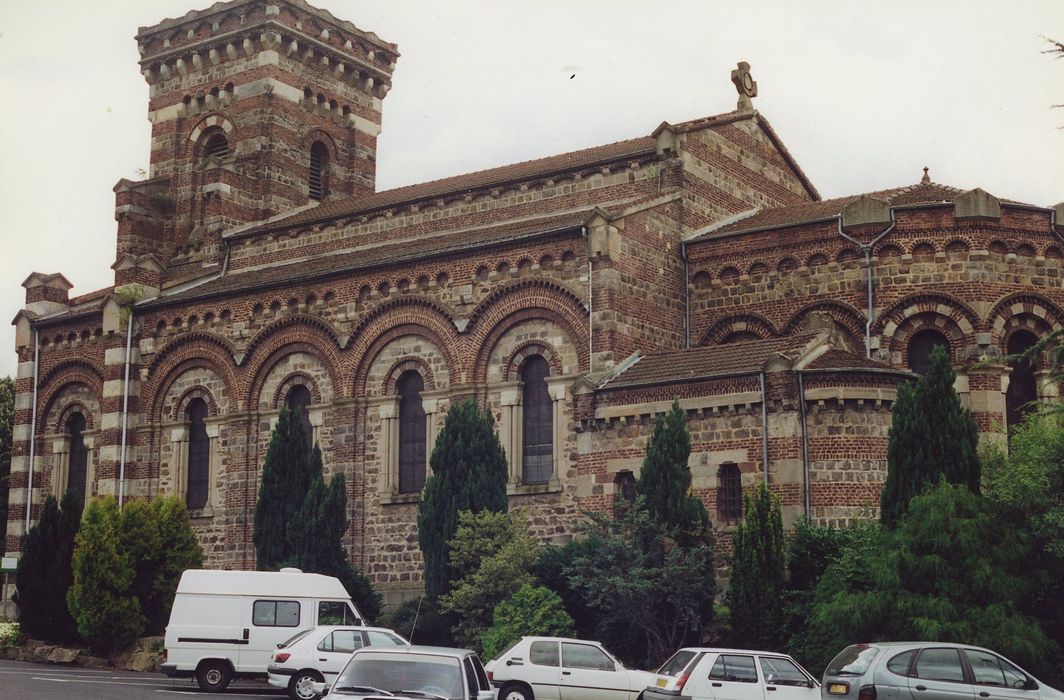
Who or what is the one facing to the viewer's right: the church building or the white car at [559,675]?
the white car

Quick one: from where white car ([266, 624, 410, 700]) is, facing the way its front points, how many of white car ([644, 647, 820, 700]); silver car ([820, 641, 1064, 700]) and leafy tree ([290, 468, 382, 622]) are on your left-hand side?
1

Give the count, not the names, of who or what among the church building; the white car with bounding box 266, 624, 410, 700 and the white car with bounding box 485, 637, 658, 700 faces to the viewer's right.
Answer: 2

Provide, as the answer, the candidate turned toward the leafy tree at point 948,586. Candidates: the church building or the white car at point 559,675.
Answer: the white car

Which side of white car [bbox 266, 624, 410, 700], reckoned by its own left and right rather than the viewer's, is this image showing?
right

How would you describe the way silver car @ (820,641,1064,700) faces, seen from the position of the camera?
facing away from the viewer and to the right of the viewer

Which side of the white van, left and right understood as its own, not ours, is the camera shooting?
right

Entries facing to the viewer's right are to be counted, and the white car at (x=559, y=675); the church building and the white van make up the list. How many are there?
2

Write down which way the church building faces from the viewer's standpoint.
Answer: facing away from the viewer and to the left of the viewer

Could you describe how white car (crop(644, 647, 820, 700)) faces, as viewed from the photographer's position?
facing away from the viewer and to the right of the viewer

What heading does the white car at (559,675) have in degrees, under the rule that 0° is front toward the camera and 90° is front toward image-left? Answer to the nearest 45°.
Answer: approximately 270°

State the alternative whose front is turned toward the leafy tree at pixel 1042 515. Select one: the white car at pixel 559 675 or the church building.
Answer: the white car

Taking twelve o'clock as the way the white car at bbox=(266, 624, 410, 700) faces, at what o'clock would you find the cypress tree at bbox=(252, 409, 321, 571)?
The cypress tree is roughly at 9 o'clock from the white car.
